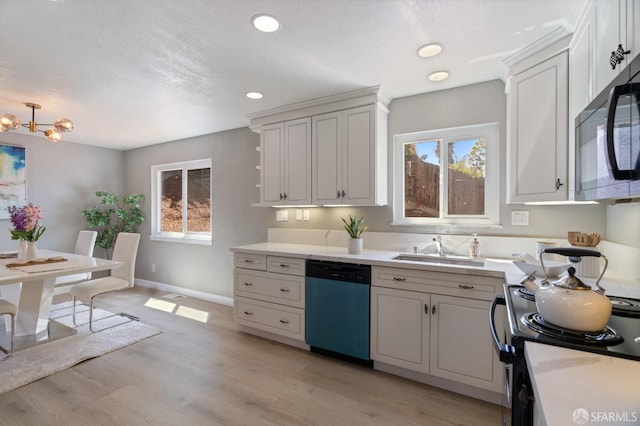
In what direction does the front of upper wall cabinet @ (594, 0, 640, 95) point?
to the viewer's left

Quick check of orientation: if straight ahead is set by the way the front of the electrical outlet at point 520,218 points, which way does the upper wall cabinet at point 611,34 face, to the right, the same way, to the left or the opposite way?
to the right

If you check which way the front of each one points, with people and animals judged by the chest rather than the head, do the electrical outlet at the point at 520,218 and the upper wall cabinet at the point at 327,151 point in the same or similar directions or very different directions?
same or similar directions

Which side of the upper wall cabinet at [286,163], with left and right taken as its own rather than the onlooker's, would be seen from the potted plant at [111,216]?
right

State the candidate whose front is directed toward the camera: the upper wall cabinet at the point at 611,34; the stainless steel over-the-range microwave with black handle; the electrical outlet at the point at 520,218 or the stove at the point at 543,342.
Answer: the electrical outlet

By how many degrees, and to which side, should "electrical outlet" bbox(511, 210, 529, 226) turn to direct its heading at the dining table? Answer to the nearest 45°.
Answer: approximately 45° to its right

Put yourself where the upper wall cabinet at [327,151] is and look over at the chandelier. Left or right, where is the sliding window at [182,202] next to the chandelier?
right

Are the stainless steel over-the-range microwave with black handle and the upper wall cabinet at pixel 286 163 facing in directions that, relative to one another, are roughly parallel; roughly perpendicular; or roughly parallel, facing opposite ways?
roughly perpendicular

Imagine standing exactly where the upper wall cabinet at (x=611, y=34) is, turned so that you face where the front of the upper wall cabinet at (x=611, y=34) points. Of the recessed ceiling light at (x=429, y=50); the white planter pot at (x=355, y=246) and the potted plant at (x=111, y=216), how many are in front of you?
3

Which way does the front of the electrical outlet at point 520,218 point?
toward the camera

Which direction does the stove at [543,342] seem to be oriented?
to the viewer's left

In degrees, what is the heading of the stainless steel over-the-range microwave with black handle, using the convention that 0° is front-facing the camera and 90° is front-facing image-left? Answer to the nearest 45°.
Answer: approximately 90°

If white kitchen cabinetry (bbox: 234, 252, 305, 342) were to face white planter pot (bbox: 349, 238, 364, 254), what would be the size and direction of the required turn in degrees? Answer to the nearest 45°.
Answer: approximately 90° to its left

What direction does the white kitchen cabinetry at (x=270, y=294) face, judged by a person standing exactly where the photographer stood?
facing the viewer and to the left of the viewer

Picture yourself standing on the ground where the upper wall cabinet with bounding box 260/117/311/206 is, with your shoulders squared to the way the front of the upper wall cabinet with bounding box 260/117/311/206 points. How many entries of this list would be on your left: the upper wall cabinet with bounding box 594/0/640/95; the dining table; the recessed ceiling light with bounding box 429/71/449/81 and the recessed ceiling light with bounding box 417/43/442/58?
3

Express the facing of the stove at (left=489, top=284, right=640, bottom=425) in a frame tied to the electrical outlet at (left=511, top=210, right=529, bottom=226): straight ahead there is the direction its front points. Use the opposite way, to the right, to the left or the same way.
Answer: to the right

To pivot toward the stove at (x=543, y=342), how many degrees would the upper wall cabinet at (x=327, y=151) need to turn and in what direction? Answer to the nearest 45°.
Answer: approximately 45° to its left
